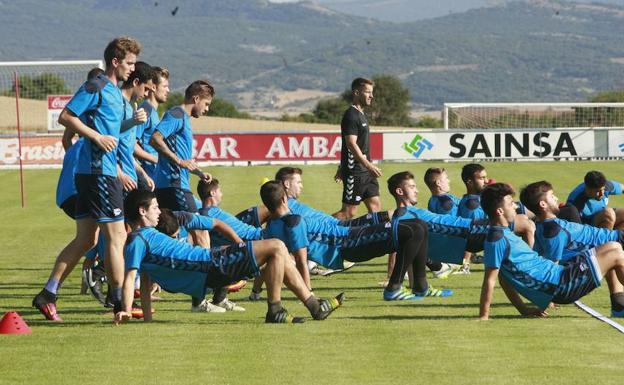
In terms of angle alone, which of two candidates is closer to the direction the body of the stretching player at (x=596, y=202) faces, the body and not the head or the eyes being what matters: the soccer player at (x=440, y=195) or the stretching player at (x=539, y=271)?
the stretching player

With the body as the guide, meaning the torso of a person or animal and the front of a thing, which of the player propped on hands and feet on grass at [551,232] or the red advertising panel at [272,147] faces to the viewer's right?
the player propped on hands and feet on grass

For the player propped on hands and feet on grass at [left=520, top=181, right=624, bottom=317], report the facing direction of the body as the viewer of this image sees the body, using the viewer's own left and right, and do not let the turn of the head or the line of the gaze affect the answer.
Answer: facing to the right of the viewer

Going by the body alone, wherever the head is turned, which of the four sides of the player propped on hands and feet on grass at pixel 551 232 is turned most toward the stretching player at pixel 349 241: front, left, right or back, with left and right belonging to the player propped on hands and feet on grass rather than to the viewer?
back

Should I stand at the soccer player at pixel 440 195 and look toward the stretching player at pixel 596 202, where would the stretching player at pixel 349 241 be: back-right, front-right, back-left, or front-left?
back-right

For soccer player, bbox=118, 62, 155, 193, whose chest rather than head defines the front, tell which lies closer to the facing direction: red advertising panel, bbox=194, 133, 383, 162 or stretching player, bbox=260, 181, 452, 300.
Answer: the stretching player
